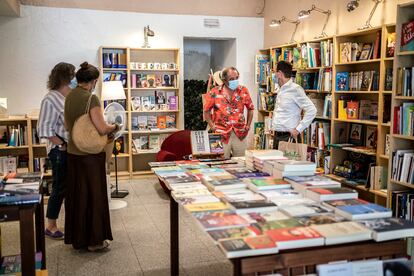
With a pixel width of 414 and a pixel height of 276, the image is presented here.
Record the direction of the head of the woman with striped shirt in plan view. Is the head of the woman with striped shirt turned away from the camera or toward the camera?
away from the camera

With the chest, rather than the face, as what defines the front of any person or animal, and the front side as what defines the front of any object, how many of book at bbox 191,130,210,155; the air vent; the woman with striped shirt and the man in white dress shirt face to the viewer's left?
1

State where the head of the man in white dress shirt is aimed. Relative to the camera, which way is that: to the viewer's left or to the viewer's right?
to the viewer's left

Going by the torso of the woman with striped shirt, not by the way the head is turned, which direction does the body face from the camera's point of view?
to the viewer's right

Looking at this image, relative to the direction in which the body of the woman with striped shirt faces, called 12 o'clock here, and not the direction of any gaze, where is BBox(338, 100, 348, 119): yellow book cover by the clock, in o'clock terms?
The yellow book cover is roughly at 12 o'clock from the woman with striped shirt.

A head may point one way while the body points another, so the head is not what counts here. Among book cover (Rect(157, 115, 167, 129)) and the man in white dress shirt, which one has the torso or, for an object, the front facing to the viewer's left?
the man in white dress shirt

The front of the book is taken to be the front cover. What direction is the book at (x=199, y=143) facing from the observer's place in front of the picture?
facing the viewer

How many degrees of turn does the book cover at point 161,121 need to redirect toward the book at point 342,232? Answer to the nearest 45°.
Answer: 0° — it already faces it

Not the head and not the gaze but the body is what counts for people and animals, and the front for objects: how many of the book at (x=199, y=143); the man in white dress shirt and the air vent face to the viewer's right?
0

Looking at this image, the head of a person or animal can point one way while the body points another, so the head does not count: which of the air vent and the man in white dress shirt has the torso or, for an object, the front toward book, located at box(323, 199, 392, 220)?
the air vent

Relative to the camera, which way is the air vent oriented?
toward the camera

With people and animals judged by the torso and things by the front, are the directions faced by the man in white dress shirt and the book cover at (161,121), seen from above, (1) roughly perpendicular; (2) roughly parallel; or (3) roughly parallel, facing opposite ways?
roughly perpendicular

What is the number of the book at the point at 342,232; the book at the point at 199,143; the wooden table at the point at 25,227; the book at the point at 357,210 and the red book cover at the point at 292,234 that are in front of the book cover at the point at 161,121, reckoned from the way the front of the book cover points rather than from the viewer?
5

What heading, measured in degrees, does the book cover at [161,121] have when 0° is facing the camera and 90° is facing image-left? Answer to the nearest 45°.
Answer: approximately 0°

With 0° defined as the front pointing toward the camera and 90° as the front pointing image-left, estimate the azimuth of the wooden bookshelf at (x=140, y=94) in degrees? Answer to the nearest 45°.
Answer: approximately 0°

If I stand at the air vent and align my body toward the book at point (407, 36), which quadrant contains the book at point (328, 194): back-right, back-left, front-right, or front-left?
front-right

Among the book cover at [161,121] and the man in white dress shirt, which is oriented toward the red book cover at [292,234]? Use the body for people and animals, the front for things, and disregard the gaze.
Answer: the book cover

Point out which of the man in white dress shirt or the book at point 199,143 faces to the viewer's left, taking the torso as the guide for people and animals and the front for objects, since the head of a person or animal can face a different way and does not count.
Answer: the man in white dress shirt

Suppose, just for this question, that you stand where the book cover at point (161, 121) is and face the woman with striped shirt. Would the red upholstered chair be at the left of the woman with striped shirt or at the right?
left
